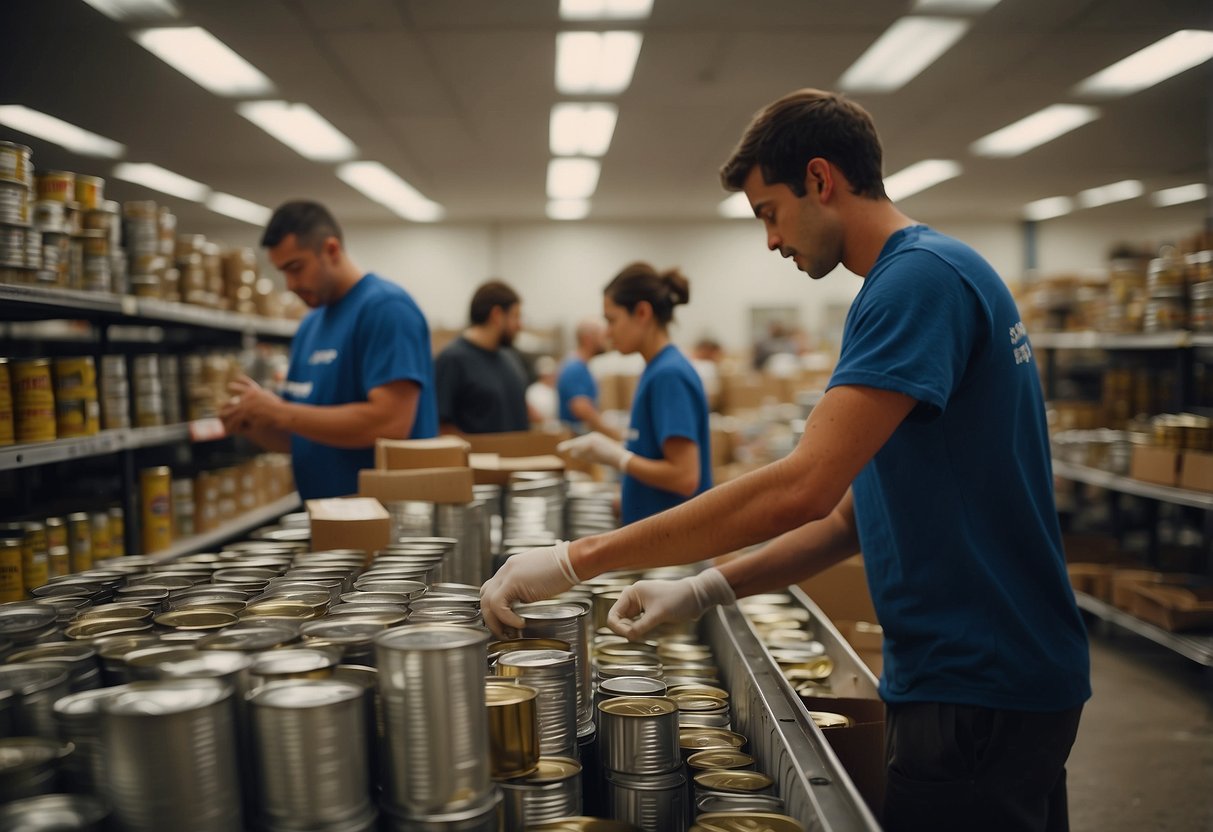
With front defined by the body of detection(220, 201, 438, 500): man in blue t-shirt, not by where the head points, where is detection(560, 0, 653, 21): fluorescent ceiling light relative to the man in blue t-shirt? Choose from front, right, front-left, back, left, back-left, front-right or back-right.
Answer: back

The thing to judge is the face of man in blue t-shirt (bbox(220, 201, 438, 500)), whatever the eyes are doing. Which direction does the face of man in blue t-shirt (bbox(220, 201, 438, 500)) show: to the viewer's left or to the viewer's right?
to the viewer's left

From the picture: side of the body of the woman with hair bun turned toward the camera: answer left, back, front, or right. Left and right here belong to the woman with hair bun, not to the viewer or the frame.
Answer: left

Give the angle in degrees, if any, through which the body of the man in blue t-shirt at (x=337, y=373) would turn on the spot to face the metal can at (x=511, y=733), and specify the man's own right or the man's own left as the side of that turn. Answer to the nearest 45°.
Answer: approximately 45° to the man's own left

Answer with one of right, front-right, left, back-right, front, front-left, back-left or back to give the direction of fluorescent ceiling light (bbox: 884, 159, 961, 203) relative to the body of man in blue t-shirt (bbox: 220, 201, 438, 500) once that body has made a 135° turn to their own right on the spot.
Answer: front-right

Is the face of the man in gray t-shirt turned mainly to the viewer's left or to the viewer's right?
to the viewer's right

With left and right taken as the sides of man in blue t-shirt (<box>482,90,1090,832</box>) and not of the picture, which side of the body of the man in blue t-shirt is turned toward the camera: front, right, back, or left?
left

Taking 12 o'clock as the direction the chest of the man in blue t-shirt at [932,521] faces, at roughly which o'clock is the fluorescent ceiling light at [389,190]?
The fluorescent ceiling light is roughly at 2 o'clock from the man in blue t-shirt.

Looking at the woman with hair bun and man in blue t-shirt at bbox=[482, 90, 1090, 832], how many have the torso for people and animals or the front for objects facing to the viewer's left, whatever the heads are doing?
2

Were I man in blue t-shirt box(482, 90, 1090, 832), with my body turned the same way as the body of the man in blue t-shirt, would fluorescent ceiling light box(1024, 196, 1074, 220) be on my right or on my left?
on my right
